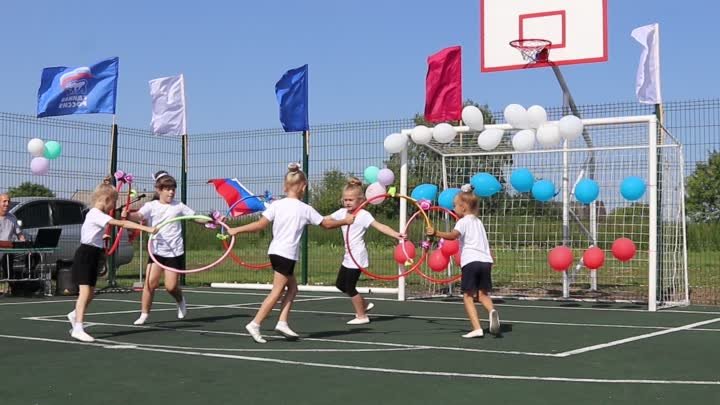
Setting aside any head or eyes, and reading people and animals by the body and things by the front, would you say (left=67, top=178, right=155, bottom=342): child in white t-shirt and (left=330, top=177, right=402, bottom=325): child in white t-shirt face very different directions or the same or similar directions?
very different directions

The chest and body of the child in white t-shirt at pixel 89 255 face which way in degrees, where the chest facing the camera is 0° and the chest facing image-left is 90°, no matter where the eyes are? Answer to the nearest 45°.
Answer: approximately 270°

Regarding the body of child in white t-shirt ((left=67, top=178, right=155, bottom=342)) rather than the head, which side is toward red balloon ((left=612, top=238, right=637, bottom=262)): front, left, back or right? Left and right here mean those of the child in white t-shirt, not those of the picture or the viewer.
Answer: front

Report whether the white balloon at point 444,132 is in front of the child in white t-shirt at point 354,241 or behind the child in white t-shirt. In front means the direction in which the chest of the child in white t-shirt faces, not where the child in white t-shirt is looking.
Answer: behind

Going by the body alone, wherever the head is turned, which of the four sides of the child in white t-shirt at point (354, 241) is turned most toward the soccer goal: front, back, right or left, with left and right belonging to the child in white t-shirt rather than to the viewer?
back

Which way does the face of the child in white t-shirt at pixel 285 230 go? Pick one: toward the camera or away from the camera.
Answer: away from the camera

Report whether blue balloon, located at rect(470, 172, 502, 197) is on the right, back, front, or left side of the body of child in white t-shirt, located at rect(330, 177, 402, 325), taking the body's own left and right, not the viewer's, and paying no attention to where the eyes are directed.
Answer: back

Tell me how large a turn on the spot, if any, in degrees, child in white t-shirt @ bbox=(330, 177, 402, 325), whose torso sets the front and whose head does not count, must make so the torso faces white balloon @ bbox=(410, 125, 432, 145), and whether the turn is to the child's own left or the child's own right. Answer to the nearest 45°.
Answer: approximately 135° to the child's own right

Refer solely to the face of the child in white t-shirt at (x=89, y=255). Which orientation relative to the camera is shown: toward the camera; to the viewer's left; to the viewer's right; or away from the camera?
to the viewer's right

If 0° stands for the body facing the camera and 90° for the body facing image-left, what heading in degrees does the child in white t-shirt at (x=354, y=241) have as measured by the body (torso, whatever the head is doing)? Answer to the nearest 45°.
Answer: approximately 45°

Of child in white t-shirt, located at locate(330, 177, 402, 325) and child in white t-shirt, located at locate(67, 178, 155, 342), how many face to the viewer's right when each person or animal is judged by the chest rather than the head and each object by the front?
1
